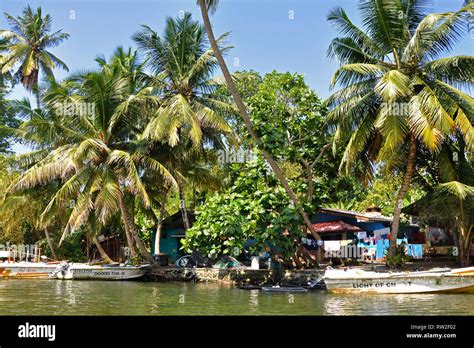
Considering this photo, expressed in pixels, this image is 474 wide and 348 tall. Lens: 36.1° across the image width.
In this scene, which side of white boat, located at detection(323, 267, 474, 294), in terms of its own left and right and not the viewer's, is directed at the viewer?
right

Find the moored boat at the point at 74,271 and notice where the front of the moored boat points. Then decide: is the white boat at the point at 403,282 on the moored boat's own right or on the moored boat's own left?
on the moored boat's own right

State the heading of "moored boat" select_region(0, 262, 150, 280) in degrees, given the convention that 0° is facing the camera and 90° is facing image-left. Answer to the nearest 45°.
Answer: approximately 270°
